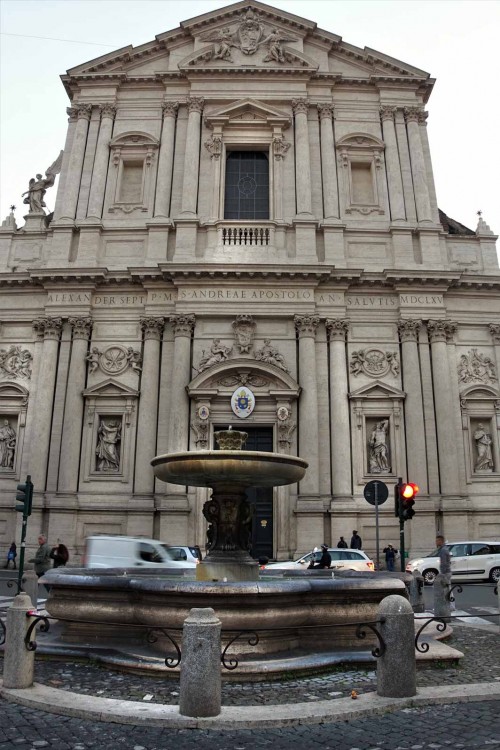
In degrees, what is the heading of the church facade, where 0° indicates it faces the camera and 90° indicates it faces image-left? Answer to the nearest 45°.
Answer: approximately 0°

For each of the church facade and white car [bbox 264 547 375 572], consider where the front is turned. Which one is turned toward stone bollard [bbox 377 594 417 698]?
the church facade

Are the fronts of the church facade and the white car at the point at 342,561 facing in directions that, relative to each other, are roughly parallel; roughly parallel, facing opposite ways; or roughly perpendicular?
roughly perpendicular

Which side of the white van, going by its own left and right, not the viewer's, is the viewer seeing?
right

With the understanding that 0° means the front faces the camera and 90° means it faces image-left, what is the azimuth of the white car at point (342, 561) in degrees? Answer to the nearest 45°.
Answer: approximately 90°

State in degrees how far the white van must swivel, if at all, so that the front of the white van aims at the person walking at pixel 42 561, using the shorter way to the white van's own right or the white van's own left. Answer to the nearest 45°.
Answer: approximately 180°

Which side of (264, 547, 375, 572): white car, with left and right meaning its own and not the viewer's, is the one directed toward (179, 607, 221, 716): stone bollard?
left

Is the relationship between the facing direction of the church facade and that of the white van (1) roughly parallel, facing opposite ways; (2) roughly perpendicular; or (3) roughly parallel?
roughly perpendicular
